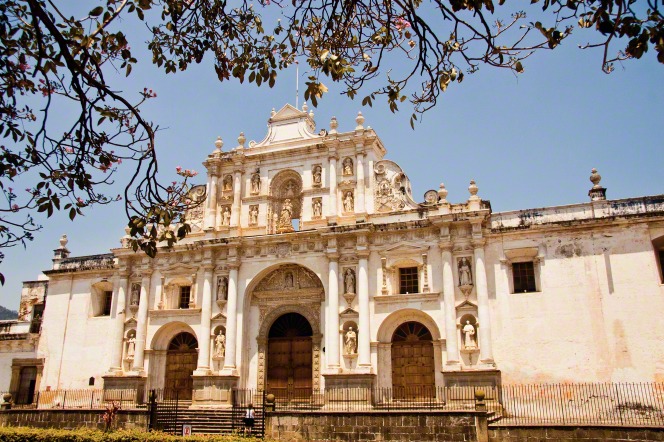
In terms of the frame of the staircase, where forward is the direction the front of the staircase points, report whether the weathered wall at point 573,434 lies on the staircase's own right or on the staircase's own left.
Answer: on the staircase's own left

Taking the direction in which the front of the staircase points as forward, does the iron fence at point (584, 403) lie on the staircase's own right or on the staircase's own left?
on the staircase's own left

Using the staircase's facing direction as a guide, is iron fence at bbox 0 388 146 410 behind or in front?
behind

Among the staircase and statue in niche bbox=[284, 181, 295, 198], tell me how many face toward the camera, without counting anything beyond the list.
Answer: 2

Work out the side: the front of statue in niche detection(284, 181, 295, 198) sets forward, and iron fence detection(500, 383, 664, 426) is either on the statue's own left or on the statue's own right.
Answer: on the statue's own left

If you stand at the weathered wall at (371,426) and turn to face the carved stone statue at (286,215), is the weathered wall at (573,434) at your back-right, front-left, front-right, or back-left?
back-right

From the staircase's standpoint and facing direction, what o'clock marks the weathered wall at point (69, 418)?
The weathered wall is roughly at 3 o'clock from the staircase.

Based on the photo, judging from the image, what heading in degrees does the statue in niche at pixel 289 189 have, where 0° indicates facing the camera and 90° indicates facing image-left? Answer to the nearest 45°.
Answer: approximately 0°
